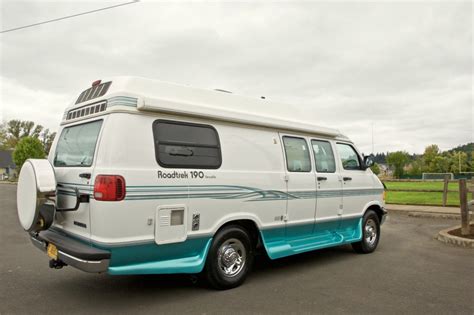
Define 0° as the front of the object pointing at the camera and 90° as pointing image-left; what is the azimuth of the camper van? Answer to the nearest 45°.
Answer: approximately 225°

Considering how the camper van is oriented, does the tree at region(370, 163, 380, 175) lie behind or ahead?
ahead
